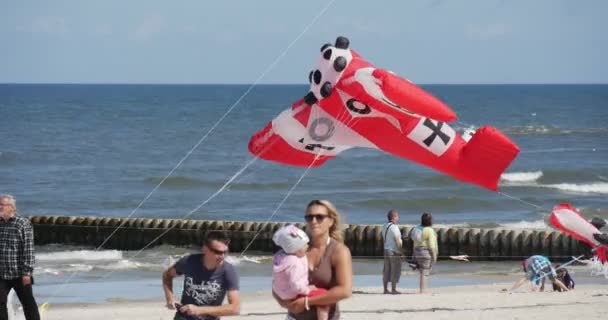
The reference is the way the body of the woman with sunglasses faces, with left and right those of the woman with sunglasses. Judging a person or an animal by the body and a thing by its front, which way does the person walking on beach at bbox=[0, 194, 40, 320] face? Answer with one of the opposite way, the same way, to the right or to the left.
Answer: the same way

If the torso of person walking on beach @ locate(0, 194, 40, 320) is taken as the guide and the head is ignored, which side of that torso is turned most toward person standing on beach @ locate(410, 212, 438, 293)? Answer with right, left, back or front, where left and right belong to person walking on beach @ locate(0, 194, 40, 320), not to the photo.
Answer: back

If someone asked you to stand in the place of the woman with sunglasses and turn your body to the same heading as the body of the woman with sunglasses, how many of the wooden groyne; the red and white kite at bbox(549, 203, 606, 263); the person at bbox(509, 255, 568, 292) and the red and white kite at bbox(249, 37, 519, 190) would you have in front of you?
0

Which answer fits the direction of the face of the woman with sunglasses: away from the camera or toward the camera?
toward the camera

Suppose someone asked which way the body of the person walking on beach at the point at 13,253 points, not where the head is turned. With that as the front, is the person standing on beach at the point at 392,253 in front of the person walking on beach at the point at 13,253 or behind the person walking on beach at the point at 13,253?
behind

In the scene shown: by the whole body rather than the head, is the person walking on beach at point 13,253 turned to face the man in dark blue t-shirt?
no

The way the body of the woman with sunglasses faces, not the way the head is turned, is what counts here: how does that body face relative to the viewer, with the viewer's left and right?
facing the viewer and to the left of the viewer

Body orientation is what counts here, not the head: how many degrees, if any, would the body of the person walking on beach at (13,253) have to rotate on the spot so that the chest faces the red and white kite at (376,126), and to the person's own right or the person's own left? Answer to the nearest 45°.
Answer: approximately 135° to the person's own left
